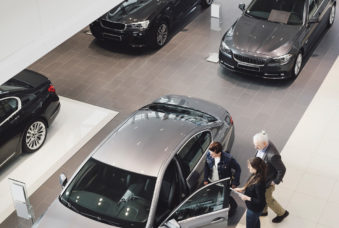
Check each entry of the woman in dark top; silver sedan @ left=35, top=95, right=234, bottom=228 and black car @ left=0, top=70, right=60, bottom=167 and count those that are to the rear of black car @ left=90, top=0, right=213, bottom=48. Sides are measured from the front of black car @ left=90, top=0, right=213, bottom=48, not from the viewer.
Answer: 0

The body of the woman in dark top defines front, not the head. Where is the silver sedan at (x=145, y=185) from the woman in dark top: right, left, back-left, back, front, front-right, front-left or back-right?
front

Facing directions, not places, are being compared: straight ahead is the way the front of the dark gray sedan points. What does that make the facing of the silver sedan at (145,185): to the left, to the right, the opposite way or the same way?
the same way

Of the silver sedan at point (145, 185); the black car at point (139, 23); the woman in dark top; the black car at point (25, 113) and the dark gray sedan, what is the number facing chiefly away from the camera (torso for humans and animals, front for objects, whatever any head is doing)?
0

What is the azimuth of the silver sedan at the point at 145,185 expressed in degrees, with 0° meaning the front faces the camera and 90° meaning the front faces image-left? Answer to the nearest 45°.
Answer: approximately 45°

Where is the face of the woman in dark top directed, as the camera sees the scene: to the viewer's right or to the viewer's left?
to the viewer's left

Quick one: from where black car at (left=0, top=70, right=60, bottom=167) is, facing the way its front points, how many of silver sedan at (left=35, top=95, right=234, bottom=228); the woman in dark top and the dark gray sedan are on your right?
0

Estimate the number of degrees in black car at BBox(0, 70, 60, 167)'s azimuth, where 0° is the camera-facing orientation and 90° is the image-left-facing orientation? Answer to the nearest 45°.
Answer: approximately 45°

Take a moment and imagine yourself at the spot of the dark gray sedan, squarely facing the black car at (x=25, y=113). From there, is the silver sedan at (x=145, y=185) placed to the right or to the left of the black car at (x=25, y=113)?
left

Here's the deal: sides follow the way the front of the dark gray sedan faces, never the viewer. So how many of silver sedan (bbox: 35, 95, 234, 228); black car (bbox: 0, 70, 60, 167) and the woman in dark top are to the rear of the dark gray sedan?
0

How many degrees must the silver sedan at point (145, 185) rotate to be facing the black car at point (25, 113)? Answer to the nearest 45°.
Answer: approximately 90° to its right

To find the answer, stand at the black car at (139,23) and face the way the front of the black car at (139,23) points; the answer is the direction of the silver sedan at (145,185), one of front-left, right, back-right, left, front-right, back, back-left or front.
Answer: front-left

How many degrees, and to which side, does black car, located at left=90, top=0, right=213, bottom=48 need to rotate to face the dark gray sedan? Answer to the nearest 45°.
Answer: approximately 90° to its left

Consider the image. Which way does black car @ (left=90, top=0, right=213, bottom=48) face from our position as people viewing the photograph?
facing the viewer and to the left of the viewer

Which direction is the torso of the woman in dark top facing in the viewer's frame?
to the viewer's left

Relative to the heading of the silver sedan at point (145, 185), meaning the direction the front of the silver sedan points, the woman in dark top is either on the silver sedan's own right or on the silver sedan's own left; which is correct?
on the silver sedan's own left

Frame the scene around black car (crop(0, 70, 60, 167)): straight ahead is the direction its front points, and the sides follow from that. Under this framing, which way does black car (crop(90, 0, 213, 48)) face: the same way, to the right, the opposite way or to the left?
the same way
